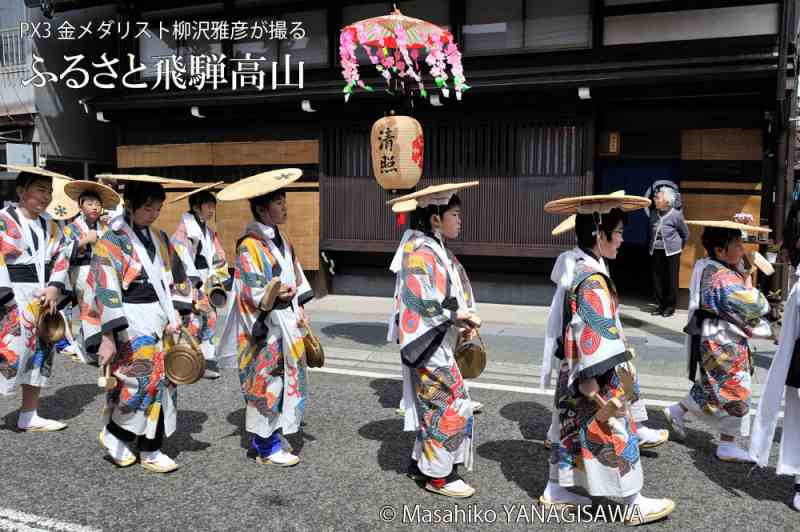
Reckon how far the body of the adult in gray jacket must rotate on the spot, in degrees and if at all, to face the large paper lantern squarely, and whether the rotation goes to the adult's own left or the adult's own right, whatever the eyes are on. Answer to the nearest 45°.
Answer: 0° — they already face it

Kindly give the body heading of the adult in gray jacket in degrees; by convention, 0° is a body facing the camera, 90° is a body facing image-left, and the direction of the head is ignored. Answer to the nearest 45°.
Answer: approximately 45°

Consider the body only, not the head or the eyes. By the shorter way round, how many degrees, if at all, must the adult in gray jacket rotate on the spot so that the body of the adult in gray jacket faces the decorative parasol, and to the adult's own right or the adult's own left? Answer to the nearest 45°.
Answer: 0° — they already face it
